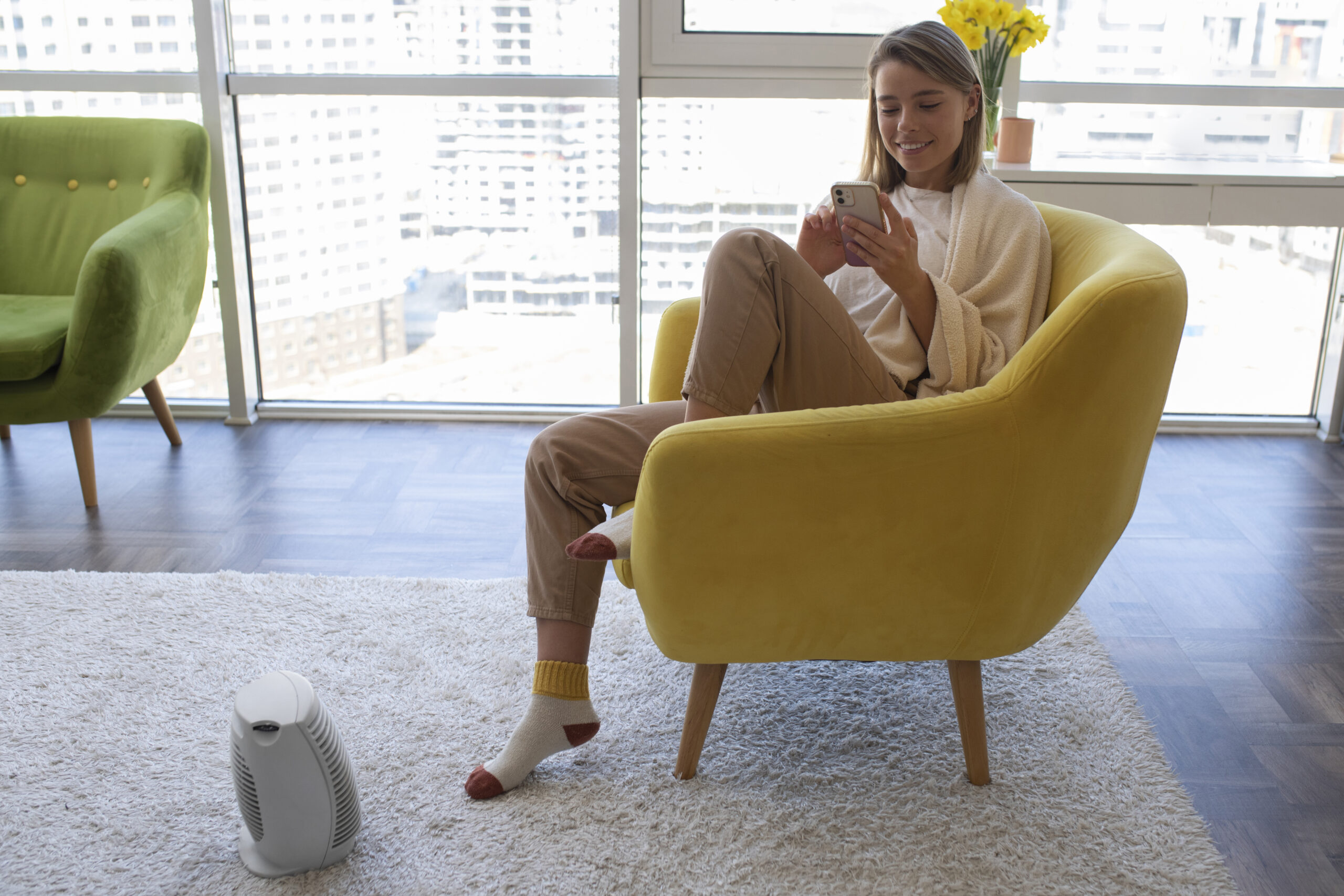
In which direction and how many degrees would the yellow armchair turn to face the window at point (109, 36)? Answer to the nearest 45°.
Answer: approximately 45° to its right

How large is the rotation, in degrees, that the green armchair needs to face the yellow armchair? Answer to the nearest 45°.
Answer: approximately 45° to its left

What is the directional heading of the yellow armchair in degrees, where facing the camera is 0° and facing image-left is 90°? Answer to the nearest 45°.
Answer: approximately 90°

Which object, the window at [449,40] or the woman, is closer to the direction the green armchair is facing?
the woman

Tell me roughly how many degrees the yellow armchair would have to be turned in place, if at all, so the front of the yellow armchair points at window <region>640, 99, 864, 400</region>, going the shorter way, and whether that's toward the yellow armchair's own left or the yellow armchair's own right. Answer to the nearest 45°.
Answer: approximately 90° to the yellow armchair's own right
